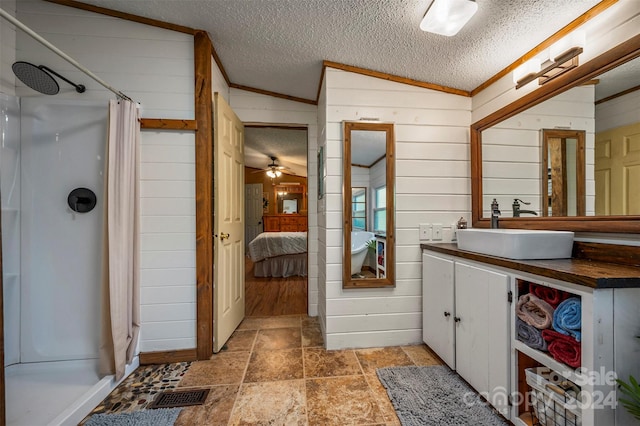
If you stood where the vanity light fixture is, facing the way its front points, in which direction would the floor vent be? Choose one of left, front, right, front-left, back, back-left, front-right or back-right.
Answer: front

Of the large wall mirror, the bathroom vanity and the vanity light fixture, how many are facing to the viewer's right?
0

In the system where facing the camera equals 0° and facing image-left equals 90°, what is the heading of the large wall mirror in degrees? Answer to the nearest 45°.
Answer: approximately 45°

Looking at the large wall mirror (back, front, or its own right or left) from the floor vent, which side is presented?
front

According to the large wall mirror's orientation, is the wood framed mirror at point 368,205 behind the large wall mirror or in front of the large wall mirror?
in front

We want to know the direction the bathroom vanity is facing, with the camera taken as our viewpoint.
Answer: facing the viewer and to the left of the viewer

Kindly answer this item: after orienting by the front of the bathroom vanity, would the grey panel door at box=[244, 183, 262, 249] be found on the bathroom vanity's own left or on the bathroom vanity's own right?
on the bathroom vanity's own right

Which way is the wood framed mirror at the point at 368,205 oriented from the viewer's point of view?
toward the camera

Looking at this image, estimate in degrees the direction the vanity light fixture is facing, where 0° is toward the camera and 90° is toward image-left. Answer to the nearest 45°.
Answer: approximately 45°

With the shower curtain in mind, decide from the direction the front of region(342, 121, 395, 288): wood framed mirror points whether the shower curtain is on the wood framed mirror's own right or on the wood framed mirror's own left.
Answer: on the wood framed mirror's own right

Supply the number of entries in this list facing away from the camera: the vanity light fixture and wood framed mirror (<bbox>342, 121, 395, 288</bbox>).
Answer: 0

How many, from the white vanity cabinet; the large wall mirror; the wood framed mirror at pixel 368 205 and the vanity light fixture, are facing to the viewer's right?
0

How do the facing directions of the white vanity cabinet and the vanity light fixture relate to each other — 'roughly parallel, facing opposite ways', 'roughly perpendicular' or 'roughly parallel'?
roughly parallel

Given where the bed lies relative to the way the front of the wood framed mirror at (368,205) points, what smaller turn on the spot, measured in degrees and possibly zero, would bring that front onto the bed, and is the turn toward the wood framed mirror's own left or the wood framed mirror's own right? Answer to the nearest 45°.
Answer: approximately 135° to the wood framed mirror's own right

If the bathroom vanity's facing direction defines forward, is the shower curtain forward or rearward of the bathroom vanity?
forward
